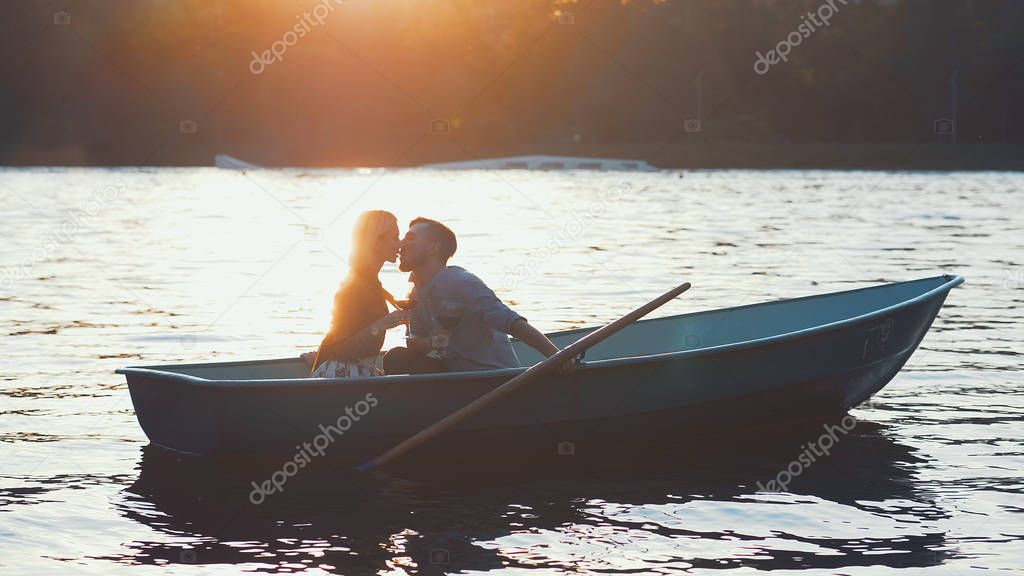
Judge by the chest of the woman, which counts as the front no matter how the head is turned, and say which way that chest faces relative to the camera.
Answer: to the viewer's right

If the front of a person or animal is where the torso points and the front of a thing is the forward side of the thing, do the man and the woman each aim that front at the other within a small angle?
yes

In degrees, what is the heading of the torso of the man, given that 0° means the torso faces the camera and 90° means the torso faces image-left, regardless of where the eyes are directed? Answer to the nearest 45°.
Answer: approximately 90°

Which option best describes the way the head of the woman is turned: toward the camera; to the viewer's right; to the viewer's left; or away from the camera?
to the viewer's right

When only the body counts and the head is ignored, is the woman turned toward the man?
yes

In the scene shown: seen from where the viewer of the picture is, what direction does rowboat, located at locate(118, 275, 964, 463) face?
facing to the right of the viewer

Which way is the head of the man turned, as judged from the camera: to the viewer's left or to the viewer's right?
to the viewer's left

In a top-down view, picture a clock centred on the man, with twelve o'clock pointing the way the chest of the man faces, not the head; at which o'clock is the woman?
The woman is roughly at 12 o'clock from the man.
